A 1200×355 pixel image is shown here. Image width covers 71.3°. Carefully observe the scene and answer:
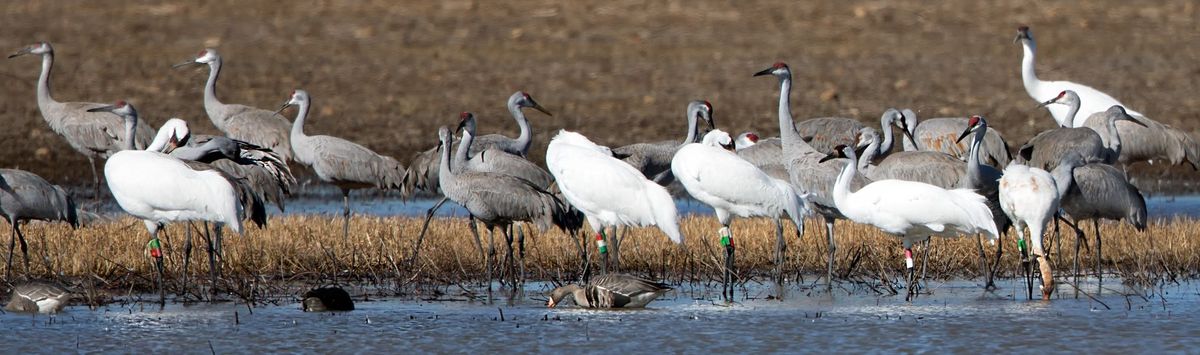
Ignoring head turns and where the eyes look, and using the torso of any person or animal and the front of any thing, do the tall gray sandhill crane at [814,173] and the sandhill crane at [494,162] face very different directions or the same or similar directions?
same or similar directions

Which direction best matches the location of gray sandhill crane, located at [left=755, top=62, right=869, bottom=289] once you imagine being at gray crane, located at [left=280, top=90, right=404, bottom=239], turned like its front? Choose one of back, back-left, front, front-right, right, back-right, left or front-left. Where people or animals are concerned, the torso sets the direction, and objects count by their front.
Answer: back-left

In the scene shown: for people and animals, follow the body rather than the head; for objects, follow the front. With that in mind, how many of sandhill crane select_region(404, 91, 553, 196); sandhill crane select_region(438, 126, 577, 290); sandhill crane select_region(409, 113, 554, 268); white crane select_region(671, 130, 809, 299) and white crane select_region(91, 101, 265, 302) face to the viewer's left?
4

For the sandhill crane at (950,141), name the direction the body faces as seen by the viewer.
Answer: to the viewer's left

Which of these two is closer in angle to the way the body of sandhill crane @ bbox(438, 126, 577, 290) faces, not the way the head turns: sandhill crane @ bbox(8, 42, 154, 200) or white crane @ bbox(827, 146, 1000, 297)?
the sandhill crane

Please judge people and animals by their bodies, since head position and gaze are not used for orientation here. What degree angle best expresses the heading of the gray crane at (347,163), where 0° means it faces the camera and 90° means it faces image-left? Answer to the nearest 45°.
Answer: approximately 90°

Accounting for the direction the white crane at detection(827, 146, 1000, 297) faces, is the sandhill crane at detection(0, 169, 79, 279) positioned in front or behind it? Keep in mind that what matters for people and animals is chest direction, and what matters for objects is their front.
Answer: in front

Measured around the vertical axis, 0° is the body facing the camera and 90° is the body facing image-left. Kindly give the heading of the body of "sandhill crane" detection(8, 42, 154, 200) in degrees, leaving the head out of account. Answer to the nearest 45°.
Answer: approximately 90°

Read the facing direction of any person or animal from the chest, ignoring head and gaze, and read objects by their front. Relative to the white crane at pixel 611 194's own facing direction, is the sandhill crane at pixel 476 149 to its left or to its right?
on its right

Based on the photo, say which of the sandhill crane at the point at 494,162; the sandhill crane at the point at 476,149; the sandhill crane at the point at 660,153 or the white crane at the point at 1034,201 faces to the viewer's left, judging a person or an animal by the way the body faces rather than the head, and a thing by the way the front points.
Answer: the sandhill crane at the point at 494,162

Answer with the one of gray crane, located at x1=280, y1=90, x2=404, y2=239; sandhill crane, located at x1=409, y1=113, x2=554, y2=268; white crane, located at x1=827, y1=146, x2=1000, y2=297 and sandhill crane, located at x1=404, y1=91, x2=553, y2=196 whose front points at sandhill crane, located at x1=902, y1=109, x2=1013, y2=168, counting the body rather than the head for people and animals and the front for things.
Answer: sandhill crane, located at x1=404, y1=91, x2=553, y2=196

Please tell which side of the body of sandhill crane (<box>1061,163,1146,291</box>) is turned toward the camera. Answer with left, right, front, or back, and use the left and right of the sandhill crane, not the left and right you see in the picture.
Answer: left
